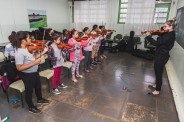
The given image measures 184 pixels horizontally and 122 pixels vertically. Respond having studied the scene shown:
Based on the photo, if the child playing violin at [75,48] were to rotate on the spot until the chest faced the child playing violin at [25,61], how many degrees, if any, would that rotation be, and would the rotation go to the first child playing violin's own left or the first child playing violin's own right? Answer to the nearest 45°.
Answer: approximately 90° to the first child playing violin's own right

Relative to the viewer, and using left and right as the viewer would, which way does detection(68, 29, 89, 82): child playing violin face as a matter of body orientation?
facing the viewer and to the right of the viewer

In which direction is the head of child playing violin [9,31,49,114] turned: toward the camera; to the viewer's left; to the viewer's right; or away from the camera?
to the viewer's right
